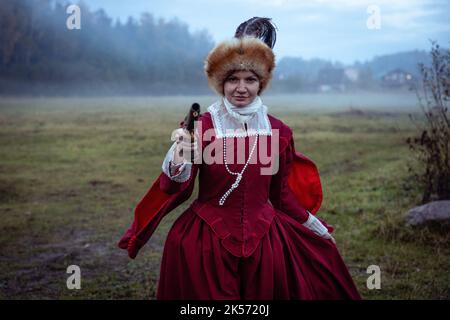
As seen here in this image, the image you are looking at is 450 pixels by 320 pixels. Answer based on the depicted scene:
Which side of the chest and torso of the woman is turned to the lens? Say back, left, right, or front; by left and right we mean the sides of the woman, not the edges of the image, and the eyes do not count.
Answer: front

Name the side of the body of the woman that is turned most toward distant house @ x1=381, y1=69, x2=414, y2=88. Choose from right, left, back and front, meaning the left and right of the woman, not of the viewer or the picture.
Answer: back

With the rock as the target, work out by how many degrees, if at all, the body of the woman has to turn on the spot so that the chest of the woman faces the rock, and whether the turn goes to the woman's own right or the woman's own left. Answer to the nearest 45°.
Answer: approximately 135° to the woman's own left

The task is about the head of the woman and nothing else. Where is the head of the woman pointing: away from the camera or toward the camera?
toward the camera

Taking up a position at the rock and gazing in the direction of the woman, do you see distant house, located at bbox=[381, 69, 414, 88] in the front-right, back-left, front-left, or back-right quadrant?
back-right
